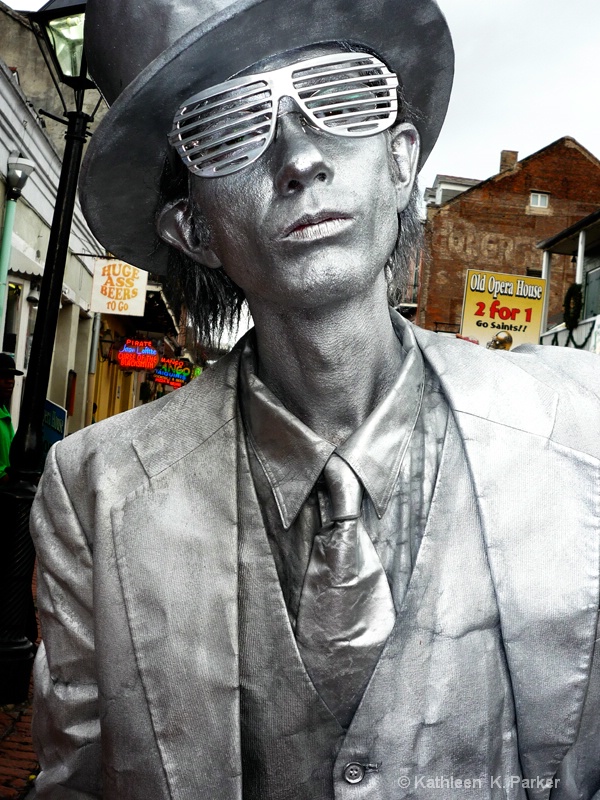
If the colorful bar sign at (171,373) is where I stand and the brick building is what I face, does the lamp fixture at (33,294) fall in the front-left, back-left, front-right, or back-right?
back-right

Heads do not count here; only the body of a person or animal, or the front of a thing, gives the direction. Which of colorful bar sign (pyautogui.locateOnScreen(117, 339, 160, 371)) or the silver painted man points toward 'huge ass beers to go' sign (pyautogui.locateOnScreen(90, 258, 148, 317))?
the colorful bar sign

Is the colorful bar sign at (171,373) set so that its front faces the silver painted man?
yes

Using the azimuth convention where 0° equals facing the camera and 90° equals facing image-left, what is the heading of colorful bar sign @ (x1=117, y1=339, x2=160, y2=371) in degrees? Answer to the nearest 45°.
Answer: approximately 0°

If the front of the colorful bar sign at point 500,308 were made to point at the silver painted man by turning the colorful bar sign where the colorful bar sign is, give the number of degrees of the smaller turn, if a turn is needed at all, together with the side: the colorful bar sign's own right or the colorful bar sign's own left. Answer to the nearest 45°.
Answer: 0° — it already faces them

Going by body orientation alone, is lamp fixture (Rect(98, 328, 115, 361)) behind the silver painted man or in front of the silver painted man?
behind

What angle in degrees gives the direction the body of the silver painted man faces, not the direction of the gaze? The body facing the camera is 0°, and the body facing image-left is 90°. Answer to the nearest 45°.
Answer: approximately 0°

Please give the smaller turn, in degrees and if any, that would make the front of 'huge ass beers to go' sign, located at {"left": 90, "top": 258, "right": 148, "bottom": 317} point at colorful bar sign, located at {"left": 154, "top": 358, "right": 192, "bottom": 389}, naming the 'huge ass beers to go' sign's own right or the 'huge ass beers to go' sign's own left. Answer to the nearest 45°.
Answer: approximately 180°
